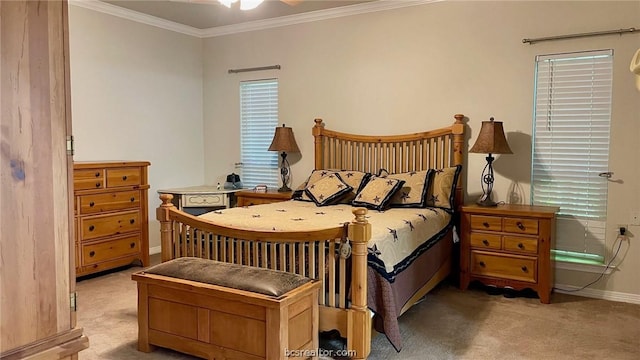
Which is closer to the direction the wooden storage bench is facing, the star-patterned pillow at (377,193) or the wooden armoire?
the wooden armoire

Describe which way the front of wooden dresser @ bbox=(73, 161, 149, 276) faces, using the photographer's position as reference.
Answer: facing the viewer and to the right of the viewer

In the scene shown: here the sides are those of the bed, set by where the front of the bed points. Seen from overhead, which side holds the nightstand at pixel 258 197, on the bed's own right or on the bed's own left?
on the bed's own right

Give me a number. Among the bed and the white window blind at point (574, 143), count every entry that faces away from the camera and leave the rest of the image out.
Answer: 0

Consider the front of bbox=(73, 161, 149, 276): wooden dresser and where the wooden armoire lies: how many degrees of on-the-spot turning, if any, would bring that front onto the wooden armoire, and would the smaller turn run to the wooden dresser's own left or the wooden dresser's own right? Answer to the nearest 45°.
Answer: approximately 45° to the wooden dresser's own right

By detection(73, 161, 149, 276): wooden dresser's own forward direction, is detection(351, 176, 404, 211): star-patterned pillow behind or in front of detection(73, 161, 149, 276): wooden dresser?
in front

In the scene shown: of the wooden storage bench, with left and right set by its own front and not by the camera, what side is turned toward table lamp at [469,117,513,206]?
back

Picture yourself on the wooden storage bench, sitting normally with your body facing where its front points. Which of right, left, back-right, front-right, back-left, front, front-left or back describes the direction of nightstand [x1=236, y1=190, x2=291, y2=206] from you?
back-right

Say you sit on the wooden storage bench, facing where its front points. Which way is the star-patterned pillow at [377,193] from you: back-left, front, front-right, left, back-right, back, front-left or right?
back

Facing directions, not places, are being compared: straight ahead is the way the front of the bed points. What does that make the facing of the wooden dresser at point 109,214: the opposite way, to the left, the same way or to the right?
to the left

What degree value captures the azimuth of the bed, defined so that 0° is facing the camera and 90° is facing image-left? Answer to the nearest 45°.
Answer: approximately 45°

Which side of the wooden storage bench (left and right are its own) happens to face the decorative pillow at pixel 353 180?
back

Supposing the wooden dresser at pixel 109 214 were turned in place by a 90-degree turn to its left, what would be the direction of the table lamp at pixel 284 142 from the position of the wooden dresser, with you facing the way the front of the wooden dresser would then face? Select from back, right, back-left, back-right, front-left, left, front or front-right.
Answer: front-right

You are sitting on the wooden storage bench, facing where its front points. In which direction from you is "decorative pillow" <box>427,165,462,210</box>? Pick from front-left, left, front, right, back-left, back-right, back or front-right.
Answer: back

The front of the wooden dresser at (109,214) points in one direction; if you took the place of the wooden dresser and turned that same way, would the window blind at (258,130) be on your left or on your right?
on your left

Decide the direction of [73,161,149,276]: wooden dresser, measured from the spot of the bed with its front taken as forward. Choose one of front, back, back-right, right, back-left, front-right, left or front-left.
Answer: right
